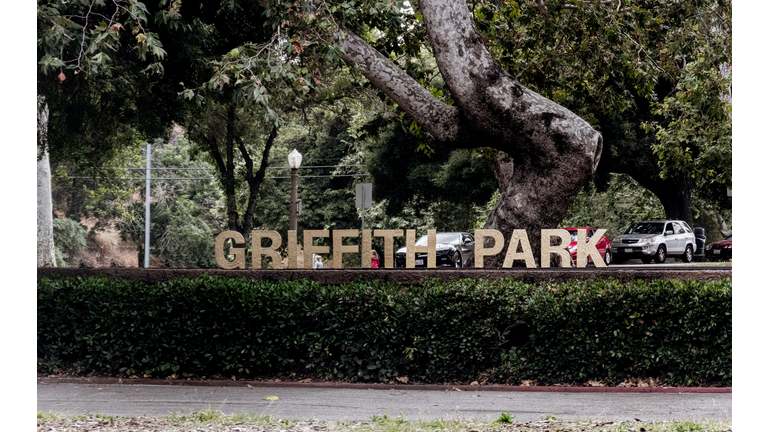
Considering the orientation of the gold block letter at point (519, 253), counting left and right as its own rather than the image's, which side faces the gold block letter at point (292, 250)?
right

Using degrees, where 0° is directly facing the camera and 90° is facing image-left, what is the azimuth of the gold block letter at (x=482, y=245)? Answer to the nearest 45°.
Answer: approximately 0°

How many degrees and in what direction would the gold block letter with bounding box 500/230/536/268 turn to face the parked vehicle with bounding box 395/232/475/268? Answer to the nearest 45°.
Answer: approximately 180°

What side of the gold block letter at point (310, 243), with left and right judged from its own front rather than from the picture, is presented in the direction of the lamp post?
back

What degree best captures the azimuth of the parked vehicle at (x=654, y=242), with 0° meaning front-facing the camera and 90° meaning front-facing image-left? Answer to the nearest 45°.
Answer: approximately 45°

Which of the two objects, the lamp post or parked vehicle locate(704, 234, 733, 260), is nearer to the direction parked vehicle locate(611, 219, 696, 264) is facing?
the lamp post
